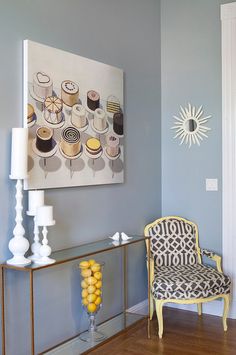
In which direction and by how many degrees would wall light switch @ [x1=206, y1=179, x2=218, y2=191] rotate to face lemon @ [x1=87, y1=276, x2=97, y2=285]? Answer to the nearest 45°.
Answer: approximately 45° to its right

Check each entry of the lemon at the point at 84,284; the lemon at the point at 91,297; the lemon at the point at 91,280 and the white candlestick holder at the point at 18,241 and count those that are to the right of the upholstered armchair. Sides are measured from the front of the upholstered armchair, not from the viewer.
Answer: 4

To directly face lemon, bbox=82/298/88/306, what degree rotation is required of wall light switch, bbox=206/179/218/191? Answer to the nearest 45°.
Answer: approximately 45° to its right

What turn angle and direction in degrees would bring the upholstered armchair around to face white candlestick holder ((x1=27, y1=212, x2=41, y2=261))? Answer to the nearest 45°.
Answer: approximately 90° to its right

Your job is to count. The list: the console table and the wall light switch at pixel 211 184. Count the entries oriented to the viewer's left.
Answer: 0

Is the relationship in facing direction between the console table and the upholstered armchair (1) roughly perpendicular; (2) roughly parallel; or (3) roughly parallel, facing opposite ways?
roughly parallel

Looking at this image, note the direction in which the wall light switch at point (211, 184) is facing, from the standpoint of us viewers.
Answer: facing the viewer

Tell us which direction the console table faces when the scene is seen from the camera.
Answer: facing the viewer and to the right of the viewer

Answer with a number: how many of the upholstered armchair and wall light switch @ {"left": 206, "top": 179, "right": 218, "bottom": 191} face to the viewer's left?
0

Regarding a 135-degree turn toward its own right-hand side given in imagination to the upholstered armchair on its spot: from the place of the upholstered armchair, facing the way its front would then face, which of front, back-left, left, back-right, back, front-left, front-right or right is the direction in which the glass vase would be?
front-left

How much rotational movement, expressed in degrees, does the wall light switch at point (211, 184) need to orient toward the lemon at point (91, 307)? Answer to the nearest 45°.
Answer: approximately 45° to its right

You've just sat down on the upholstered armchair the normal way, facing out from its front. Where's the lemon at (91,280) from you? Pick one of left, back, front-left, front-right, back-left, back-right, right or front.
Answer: right

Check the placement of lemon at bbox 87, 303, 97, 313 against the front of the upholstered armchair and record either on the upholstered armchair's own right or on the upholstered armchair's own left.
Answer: on the upholstered armchair's own right

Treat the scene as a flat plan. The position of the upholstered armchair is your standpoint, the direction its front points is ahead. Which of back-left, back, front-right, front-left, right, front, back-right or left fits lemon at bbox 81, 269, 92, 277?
right
